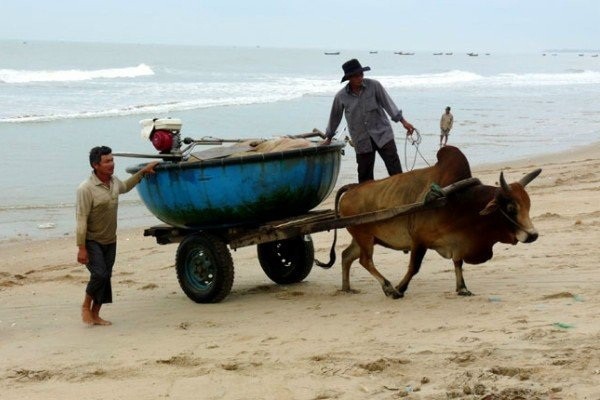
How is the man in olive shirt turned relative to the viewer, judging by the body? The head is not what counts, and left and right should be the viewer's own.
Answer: facing the viewer and to the right of the viewer

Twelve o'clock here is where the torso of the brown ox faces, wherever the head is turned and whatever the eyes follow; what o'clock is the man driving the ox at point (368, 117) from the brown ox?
The man driving the ox is roughly at 8 o'clock from the brown ox.

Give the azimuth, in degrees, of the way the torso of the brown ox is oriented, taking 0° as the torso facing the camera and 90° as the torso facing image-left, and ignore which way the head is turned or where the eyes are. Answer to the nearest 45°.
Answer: approximately 270°

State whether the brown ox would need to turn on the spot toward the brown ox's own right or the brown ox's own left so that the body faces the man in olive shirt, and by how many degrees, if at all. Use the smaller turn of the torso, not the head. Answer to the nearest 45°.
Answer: approximately 180°

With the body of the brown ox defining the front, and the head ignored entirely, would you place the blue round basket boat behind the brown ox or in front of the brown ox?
behind

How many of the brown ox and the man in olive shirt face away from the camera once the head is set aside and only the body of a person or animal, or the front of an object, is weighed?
0

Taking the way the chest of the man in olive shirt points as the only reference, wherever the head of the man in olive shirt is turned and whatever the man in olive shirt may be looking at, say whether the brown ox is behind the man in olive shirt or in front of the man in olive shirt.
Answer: in front

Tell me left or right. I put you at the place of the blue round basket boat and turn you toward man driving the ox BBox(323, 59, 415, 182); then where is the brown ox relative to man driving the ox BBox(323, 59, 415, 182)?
right

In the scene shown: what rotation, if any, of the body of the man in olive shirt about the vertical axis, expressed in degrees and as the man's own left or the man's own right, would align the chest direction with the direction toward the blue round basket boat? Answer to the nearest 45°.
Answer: approximately 45° to the man's own left
